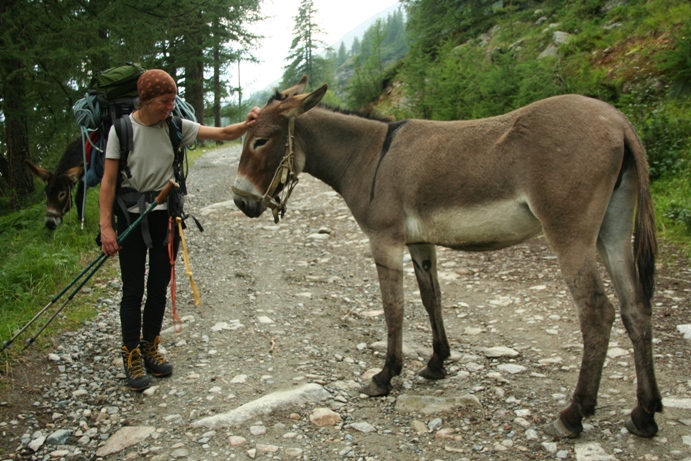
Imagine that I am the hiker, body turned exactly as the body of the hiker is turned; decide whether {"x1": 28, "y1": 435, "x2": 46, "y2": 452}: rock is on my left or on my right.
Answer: on my right

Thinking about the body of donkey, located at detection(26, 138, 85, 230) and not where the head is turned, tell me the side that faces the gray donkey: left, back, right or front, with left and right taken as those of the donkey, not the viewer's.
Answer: left

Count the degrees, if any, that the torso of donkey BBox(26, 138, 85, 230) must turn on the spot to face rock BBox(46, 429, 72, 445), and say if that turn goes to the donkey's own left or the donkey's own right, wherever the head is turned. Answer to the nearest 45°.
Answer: approximately 45° to the donkey's own left

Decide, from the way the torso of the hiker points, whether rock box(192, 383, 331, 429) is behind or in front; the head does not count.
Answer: in front

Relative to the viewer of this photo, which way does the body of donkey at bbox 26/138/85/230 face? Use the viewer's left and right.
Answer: facing the viewer and to the left of the viewer

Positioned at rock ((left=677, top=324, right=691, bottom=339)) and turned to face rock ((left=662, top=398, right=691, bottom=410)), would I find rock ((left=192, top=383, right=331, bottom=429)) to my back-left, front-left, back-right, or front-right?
front-right

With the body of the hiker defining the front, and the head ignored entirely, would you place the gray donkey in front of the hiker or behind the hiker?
in front

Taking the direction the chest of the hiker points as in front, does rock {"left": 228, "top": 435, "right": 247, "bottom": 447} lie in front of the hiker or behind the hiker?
in front

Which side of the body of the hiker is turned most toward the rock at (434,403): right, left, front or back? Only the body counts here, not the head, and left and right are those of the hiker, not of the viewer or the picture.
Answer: front

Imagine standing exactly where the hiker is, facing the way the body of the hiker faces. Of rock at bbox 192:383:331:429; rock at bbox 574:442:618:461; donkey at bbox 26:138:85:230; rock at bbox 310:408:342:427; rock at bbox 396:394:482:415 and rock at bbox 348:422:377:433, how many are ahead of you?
5

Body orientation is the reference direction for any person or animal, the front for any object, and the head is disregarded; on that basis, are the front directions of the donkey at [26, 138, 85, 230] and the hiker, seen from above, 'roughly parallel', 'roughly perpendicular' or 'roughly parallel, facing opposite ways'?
roughly perpendicular

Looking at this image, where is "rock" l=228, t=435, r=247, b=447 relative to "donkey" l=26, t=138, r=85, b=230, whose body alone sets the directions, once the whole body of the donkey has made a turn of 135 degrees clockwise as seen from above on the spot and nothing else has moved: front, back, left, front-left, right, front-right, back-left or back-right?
back

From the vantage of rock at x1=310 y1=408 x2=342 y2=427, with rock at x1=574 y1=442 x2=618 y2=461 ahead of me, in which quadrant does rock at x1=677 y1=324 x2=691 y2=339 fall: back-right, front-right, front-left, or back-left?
front-left

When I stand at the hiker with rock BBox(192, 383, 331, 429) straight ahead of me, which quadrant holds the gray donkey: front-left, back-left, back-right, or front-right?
front-left

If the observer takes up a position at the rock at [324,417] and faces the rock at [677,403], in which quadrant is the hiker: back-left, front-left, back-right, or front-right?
back-left

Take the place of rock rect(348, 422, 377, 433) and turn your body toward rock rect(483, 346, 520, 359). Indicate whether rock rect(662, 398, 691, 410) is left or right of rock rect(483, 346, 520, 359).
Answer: right

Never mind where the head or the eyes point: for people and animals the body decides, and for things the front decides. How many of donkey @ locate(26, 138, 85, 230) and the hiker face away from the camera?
0

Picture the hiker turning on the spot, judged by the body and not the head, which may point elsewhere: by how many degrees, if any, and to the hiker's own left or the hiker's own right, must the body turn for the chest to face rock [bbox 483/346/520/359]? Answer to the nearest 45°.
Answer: approximately 45° to the hiker's own left
